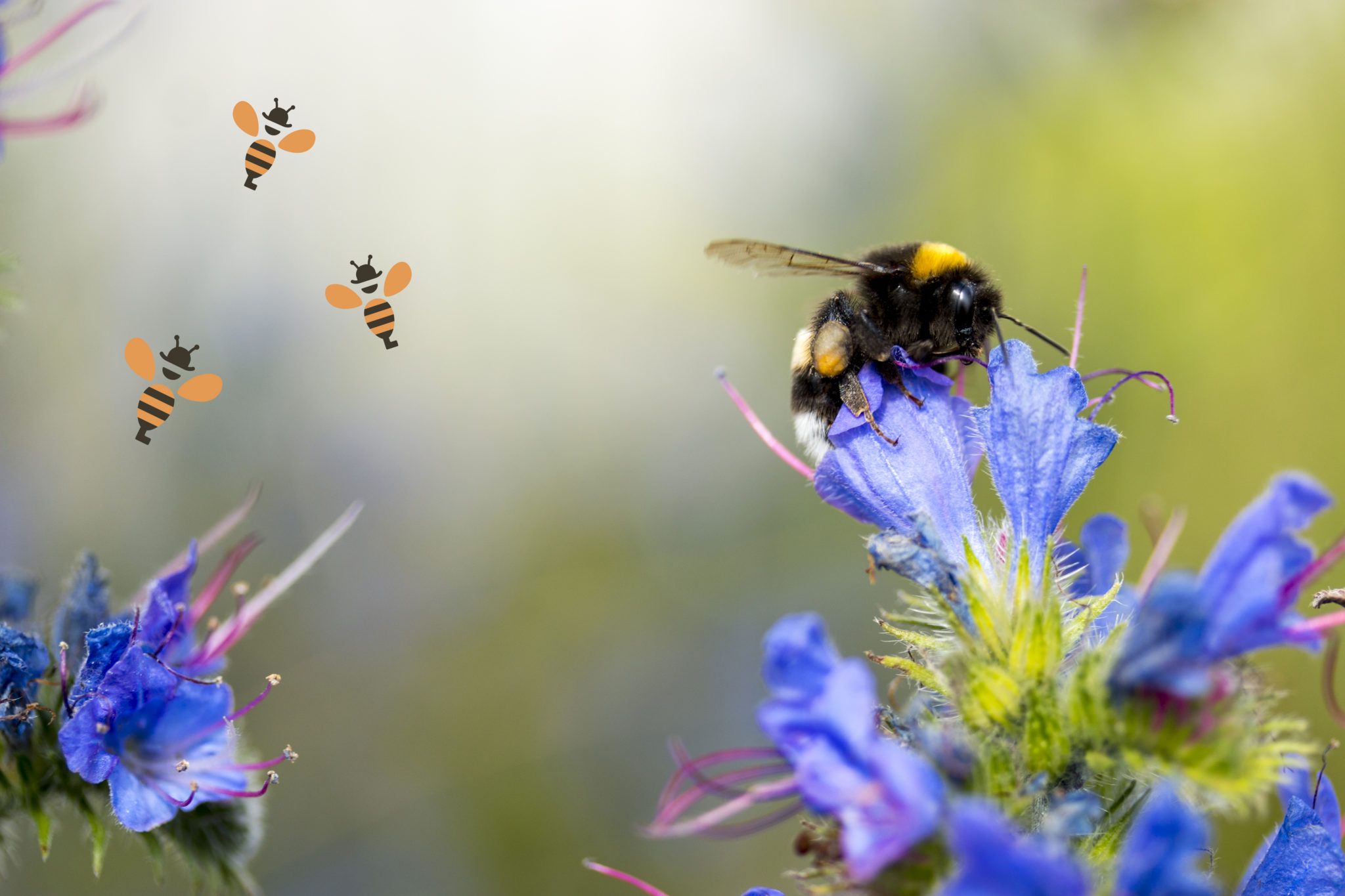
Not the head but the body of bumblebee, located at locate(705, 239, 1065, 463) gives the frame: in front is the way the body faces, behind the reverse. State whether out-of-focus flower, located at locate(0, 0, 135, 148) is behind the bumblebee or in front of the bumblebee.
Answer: behind

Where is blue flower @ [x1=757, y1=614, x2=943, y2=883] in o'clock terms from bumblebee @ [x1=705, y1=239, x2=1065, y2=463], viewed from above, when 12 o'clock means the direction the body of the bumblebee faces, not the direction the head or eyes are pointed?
The blue flower is roughly at 3 o'clock from the bumblebee.

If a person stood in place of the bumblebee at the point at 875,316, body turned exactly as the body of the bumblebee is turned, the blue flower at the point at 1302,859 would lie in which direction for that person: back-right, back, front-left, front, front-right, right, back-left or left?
front-right

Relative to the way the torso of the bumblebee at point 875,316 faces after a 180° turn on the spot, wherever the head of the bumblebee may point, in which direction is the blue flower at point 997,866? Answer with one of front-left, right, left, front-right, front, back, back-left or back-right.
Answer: left

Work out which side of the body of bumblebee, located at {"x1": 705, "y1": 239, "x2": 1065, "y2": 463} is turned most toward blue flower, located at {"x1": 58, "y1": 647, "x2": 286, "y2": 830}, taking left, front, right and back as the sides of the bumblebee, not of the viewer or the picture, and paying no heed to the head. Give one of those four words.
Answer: back

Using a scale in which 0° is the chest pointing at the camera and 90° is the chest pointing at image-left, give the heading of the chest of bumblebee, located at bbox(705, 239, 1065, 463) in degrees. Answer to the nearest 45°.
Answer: approximately 270°

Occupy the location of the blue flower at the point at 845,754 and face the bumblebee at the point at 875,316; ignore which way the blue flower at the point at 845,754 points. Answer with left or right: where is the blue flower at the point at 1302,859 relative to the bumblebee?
right
